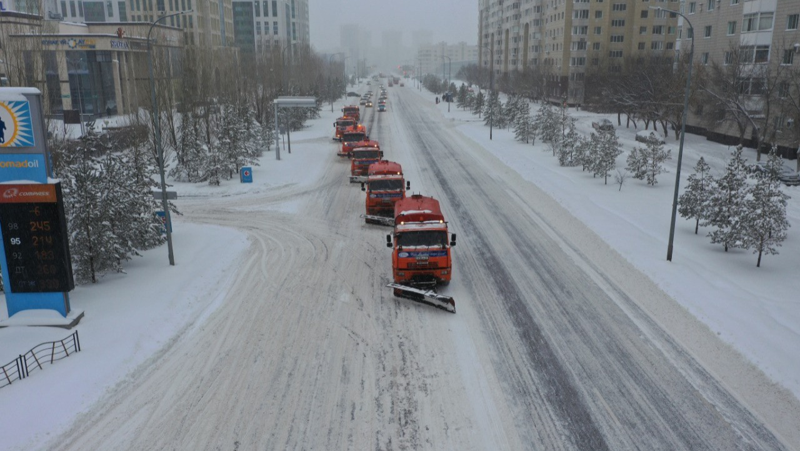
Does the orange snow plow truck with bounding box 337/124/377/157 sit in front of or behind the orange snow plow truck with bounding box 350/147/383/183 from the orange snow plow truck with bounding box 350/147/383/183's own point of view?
behind

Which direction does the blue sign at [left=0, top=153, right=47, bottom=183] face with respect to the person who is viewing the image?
facing the viewer

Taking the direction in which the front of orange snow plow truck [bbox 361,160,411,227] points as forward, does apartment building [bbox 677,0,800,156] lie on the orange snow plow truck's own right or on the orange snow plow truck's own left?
on the orange snow plow truck's own left

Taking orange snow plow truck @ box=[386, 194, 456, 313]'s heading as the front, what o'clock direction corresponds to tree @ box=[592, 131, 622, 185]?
The tree is roughly at 7 o'clock from the orange snow plow truck.

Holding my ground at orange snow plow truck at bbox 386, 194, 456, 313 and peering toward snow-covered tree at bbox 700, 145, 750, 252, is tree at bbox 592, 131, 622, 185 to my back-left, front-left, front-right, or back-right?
front-left

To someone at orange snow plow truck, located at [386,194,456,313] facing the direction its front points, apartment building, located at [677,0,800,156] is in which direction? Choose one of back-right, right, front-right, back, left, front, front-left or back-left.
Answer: back-left

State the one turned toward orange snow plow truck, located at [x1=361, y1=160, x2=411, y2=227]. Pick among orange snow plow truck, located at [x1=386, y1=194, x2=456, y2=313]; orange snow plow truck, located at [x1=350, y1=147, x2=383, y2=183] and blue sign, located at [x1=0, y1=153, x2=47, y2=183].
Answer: orange snow plow truck, located at [x1=350, y1=147, x2=383, y2=183]

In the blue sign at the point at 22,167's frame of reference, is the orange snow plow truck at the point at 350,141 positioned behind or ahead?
behind

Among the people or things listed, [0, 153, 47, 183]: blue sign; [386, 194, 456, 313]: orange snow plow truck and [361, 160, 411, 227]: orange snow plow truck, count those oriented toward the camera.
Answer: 3

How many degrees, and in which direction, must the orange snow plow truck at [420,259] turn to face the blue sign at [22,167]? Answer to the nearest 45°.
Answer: approximately 90° to its right

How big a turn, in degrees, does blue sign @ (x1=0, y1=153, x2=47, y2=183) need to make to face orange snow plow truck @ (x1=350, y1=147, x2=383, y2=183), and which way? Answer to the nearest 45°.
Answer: approximately 135° to its left

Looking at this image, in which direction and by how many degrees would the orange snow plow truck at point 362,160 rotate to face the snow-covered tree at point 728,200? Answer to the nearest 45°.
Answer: approximately 45° to its left

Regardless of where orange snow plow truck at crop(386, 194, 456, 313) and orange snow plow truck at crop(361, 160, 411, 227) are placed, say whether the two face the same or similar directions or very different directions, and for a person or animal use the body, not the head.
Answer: same or similar directions

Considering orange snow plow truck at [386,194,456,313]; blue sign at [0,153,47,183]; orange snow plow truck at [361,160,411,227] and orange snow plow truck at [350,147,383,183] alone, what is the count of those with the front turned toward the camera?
4

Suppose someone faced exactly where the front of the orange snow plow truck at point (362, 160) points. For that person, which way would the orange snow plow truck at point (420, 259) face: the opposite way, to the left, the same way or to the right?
the same way

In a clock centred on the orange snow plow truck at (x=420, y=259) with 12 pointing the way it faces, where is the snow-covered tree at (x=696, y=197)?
The snow-covered tree is roughly at 8 o'clock from the orange snow plow truck.

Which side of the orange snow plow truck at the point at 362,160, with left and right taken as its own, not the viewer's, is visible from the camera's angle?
front

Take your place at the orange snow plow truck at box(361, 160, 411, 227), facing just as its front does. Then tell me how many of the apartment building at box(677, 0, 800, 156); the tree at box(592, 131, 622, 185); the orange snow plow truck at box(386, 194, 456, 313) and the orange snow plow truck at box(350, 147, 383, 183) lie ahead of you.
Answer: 1

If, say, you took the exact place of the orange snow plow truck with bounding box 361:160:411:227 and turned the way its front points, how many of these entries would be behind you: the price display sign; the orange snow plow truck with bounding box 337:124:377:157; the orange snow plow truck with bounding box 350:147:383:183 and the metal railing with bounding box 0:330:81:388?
2
